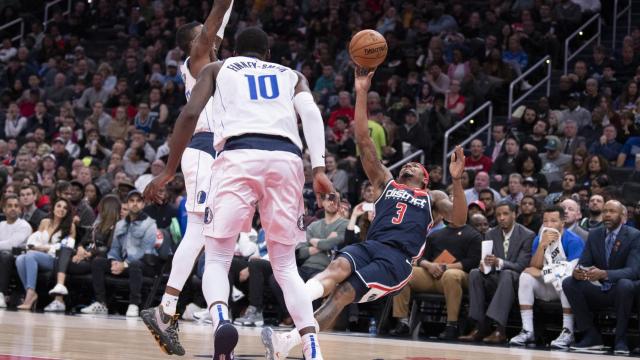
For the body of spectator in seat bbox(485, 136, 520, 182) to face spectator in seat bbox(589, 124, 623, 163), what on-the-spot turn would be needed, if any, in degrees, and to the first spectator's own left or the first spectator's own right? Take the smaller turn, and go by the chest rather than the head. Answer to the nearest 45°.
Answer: approximately 135° to the first spectator's own left

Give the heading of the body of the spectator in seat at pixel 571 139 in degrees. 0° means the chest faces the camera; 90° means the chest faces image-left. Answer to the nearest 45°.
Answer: approximately 45°

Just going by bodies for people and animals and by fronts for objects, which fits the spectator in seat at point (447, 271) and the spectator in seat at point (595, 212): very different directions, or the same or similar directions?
same or similar directions

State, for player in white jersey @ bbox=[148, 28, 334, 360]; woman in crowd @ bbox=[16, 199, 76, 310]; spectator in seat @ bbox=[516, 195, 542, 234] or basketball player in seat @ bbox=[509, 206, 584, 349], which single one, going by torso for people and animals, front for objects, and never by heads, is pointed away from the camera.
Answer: the player in white jersey

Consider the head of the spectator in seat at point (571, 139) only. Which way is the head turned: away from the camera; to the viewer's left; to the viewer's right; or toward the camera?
toward the camera

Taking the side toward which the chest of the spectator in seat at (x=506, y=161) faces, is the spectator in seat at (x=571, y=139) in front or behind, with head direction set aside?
behind

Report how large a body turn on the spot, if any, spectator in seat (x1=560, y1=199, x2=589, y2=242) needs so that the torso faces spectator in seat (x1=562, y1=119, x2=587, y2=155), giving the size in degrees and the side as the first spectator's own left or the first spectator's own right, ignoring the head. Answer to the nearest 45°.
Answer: approximately 135° to the first spectator's own right

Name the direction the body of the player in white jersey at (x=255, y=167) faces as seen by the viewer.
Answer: away from the camera

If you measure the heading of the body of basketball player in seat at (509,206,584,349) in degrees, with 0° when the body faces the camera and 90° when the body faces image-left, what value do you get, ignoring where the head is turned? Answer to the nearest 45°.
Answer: approximately 45°

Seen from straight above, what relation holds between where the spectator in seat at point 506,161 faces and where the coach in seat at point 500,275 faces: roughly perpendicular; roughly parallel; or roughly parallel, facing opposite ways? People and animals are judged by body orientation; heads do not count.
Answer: roughly parallel

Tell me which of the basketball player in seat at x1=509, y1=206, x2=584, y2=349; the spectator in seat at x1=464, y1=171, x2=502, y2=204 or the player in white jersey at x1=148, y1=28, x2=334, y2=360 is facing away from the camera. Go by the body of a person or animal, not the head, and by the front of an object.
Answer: the player in white jersey

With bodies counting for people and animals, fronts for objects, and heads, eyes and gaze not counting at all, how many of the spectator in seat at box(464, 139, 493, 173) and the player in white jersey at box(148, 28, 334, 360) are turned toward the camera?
1

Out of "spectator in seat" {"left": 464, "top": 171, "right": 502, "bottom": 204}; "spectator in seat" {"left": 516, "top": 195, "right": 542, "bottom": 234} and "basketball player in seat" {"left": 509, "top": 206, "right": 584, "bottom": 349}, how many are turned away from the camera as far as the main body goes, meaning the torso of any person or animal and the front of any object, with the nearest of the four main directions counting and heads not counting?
0

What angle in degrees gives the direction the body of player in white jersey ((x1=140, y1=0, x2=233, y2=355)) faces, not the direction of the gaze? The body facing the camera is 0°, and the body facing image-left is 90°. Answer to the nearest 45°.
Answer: approximately 270°

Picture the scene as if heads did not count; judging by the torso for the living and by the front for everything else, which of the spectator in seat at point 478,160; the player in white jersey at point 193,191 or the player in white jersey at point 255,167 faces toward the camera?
the spectator in seat

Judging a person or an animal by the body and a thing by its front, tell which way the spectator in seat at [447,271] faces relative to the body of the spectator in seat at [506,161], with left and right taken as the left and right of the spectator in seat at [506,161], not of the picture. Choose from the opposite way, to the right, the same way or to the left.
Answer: the same way

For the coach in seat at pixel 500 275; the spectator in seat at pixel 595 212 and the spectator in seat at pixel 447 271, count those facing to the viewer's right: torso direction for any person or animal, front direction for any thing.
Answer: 0

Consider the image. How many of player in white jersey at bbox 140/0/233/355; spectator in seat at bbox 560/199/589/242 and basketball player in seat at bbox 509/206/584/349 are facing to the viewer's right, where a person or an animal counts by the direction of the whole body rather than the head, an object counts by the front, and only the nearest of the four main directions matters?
1

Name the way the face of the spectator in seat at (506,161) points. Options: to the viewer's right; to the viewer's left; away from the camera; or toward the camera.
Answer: toward the camera

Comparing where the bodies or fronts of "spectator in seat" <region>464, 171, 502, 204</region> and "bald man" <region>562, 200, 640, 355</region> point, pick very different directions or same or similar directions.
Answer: same or similar directions
